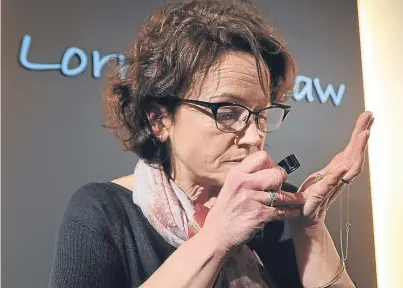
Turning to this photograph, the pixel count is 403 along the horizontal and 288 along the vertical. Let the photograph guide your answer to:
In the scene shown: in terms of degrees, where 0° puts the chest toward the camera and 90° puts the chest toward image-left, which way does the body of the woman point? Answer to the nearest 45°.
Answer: approximately 315°

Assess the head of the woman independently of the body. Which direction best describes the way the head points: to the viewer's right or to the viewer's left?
to the viewer's right
